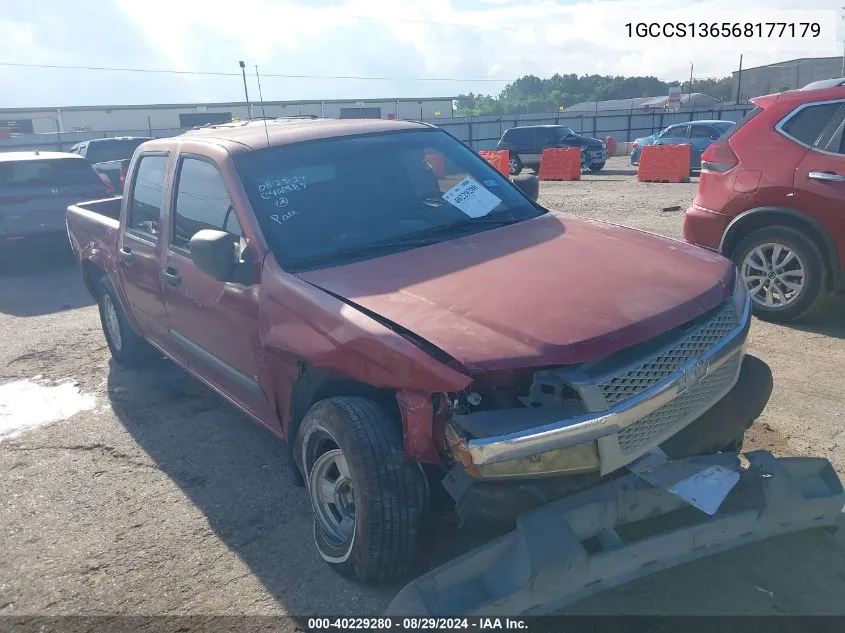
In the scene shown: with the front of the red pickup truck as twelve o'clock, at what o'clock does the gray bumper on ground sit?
The gray bumper on ground is roughly at 12 o'clock from the red pickup truck.

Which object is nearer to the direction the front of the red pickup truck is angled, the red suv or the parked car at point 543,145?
the red suv

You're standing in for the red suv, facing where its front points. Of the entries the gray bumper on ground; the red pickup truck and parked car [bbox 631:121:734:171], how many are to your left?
1

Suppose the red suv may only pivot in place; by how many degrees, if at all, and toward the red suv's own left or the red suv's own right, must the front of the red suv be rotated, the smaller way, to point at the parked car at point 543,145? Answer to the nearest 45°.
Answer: approximately 135° to the red suv's own left

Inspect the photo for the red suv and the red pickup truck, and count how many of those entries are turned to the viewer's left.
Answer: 0

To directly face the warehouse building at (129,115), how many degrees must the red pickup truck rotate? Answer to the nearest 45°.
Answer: approximately 135° to its left

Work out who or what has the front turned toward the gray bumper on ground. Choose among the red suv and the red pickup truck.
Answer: the red pickup truck

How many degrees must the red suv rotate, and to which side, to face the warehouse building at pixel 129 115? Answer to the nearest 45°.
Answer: approximately 135° to its left

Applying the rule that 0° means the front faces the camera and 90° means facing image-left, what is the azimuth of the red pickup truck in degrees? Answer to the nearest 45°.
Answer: approximately 315°

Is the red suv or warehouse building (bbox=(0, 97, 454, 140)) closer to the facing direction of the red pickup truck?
the red suv

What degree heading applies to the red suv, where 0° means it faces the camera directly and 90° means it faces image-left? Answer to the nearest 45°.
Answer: approximately 270°

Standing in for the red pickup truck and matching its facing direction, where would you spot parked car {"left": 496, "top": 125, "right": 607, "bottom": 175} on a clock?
The parked car is roughly at 8 o'clock from the red pickup truck.
